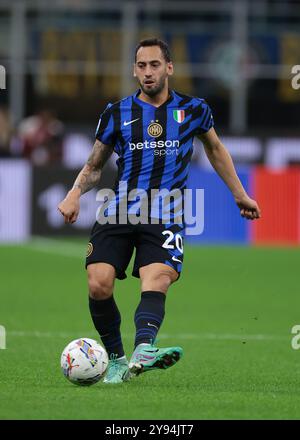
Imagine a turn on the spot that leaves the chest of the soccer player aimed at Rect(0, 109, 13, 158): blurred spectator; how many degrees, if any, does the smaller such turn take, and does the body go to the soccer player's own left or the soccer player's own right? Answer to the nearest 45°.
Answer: approximately 180°

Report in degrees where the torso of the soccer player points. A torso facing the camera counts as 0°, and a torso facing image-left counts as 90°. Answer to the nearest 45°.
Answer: approximately 0°

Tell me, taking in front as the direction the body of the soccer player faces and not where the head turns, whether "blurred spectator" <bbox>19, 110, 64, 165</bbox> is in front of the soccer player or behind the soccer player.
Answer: behind
